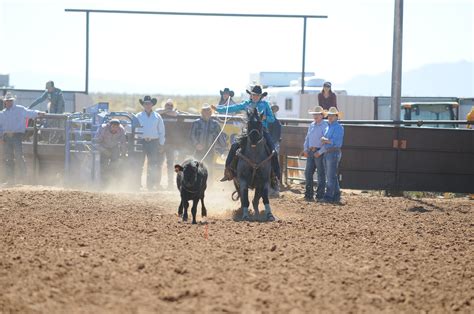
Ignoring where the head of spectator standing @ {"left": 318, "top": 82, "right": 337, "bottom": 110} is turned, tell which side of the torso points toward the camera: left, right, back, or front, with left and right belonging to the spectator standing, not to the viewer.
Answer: front

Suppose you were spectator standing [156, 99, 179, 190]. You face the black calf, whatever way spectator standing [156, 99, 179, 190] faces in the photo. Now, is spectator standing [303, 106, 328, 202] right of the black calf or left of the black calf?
left

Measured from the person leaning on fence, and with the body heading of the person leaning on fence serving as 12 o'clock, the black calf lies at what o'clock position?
The black calf is roughly at 10 o'clock from the person leaning on fence.

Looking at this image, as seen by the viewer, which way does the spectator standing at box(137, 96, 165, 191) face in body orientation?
toward the camera

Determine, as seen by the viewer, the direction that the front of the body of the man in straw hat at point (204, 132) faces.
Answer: toward the camera

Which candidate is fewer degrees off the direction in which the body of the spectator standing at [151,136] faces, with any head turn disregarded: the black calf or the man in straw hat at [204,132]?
the black calf

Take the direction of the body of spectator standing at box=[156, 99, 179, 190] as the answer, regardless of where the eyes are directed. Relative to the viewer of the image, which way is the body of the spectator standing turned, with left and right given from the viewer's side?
facing the viewer

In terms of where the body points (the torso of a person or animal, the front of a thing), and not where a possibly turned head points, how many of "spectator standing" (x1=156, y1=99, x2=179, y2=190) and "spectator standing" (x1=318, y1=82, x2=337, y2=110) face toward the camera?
2

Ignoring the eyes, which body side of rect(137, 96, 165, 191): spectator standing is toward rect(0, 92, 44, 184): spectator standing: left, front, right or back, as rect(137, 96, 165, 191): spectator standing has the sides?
right

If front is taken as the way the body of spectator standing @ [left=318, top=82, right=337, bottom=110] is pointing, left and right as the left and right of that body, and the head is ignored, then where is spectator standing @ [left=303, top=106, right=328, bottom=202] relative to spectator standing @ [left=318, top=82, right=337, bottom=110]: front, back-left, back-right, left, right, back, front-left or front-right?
front

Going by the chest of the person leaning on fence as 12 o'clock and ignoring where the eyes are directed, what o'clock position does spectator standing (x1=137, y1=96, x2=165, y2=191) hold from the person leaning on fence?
The spectator standing is roughly at 9 o'clock from the person leaning on fence.

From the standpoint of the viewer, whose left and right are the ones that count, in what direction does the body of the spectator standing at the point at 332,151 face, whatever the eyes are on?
facing the viewer and to the left of the viewer

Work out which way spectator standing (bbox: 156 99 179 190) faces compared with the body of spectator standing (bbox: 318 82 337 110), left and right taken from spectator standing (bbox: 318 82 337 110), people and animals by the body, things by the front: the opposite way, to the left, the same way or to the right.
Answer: the same way

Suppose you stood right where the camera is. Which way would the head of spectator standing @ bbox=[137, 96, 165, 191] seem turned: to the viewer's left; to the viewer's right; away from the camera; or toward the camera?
toward the camera
